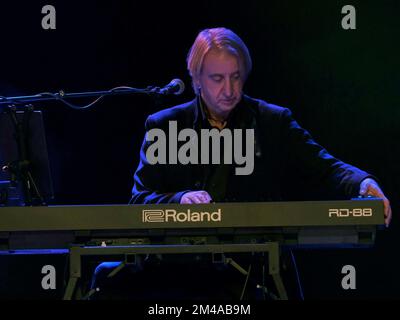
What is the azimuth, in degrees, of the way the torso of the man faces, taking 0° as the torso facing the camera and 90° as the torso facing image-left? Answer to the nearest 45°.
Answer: approximately 0°

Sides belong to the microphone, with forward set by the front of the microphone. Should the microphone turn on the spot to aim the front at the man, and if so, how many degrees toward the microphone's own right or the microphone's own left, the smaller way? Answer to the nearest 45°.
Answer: approximately 45° to the microphone's own left

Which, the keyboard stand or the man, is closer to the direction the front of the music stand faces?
the man

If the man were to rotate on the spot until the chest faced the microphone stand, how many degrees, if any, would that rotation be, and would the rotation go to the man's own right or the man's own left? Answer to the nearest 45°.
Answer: approximately 45° to the man's own right

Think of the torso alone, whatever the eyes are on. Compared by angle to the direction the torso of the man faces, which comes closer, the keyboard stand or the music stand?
the keyboard stand

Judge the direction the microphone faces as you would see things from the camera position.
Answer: facing to the right of the viewer
